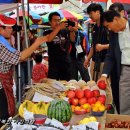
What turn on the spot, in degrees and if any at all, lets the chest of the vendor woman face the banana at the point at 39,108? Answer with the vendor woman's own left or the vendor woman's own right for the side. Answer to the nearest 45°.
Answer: approximately 45° to the vendor woman's own right

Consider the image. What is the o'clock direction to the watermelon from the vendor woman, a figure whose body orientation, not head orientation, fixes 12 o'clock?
The watermelon is roughly at 2 o'clock from the vendor woman.

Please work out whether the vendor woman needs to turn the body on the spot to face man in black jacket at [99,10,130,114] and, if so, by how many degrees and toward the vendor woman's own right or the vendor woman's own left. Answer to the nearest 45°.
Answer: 0° — they already face them

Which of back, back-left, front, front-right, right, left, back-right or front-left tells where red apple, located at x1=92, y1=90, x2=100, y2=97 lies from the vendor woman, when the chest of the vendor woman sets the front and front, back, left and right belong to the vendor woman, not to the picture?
front

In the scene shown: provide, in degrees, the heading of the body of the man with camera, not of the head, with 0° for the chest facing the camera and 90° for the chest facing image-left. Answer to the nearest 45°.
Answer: approximately 315°

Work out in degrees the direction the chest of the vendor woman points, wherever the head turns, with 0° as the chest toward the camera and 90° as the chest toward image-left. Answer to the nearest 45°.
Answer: approximately 270°

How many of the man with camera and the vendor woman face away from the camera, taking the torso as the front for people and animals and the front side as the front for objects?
0

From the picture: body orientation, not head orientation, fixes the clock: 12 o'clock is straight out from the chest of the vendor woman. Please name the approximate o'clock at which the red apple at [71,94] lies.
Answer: The red apple is roughly at 12 o'clock from the vendor woman.

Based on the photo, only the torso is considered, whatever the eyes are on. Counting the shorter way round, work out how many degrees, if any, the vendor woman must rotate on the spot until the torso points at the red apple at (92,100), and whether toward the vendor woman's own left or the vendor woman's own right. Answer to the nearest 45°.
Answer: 0° — they already face it

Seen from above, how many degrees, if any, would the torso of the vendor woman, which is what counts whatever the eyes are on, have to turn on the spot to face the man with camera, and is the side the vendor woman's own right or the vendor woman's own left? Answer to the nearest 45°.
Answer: approximately 90° to the vendor woman's own left

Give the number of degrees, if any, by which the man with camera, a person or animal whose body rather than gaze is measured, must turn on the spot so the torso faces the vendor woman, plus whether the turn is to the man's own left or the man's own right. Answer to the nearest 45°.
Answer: approximately 45° to the man's own right

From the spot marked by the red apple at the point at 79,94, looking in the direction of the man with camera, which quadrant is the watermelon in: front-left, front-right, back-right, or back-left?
back-left

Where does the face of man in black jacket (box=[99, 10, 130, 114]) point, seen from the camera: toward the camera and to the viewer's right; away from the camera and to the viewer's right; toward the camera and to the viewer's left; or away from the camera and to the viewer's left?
toward the camera and to the viewer's left

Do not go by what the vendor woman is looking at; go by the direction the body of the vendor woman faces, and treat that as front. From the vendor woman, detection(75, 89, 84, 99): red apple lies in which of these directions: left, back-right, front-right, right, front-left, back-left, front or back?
front
